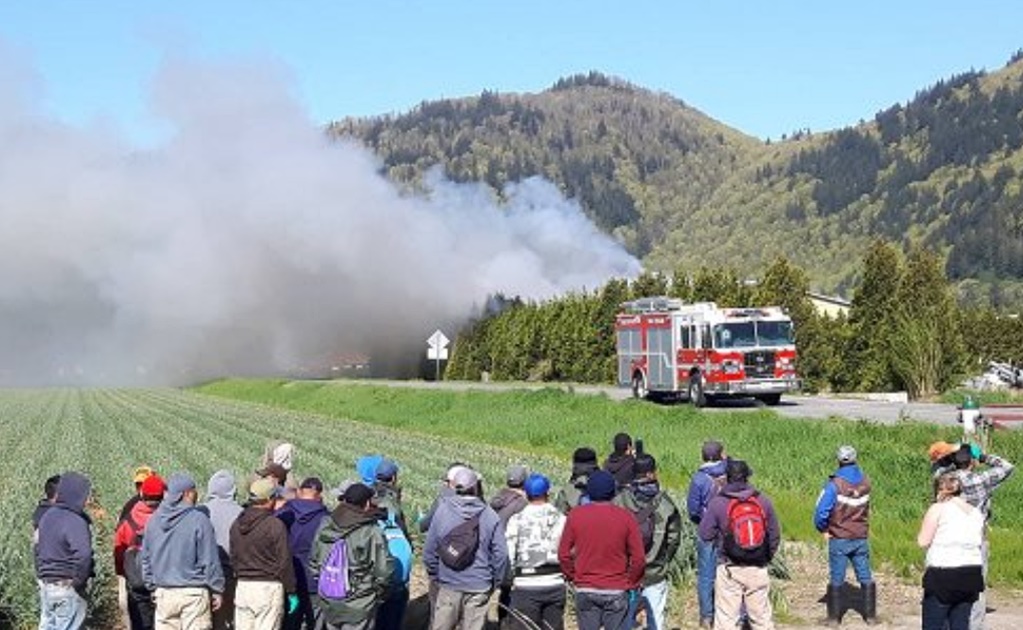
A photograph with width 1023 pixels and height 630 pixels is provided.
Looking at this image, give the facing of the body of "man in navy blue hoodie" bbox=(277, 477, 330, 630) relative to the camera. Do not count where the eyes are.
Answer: away from the camera

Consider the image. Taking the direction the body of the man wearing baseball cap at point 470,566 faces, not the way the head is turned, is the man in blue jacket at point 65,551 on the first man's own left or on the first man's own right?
on the first man's own left

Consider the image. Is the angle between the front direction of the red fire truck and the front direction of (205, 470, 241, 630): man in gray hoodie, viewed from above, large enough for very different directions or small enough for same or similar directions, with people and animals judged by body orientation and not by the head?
very different directions

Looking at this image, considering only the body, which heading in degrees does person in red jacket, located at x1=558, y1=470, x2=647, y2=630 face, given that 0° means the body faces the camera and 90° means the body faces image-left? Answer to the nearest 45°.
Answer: approximately 180°

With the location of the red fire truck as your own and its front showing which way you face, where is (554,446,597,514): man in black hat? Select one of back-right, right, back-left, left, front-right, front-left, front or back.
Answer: front-right

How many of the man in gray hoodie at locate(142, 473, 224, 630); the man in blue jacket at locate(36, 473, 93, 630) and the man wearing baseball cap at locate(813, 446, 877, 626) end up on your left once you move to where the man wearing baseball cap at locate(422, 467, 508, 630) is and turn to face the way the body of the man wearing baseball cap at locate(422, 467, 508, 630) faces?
2

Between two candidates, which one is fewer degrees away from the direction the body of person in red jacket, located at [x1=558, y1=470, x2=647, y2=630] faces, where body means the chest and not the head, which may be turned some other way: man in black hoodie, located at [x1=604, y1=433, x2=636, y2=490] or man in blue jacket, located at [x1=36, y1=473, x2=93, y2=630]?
the man in black hoodie

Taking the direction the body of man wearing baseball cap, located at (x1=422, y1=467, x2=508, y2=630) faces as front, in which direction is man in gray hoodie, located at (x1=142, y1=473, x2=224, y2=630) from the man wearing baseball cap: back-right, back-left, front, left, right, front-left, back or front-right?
left

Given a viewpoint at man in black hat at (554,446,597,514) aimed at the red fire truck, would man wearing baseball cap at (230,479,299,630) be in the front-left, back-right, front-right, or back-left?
back-left

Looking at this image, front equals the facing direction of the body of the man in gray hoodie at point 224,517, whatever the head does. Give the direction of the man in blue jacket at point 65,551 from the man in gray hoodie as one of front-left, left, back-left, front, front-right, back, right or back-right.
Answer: left

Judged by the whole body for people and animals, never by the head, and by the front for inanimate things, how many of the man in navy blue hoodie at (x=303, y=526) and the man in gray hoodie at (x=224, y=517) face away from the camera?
2

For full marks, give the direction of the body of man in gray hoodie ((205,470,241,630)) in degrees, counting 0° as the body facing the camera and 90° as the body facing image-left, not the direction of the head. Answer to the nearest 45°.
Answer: approximately 180°

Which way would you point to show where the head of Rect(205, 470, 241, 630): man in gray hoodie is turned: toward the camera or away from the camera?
away from the camera

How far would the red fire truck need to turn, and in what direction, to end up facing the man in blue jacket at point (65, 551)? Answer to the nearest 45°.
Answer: approximately 45° to its right

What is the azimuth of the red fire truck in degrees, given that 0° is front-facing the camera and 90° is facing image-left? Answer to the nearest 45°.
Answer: approximately 315°

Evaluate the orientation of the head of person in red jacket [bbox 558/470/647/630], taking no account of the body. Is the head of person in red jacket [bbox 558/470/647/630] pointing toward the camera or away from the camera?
away from the camera

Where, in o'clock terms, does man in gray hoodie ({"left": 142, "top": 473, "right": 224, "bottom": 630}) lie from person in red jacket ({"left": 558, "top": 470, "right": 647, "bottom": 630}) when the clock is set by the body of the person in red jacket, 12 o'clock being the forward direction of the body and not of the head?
The man in gray hoodie is roughly at 9 o'clock from the person in red jacket.
